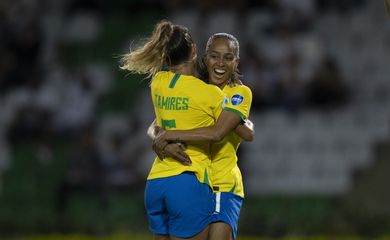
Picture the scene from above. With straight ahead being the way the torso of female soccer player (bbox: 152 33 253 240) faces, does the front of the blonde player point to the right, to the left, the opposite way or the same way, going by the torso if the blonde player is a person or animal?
the opposite way

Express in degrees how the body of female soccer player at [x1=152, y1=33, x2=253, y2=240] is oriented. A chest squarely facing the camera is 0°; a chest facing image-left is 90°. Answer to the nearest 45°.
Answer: approximately 45°

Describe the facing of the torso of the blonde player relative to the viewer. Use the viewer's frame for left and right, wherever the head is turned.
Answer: facing away from the viewer and to the right of the viewer

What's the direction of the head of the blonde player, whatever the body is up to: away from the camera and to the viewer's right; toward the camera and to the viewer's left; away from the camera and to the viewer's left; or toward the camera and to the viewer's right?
away from the camera and to the viewer's right
